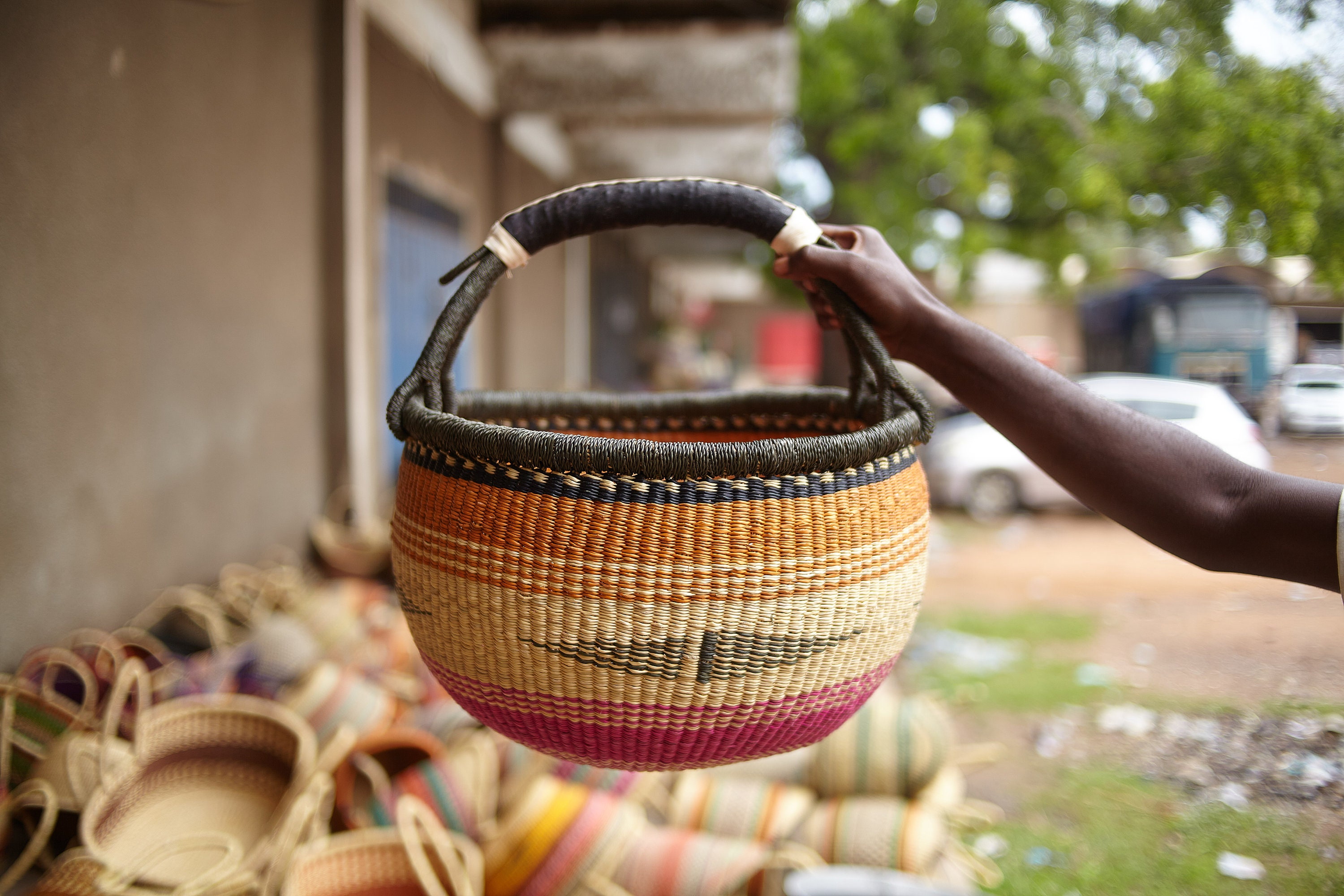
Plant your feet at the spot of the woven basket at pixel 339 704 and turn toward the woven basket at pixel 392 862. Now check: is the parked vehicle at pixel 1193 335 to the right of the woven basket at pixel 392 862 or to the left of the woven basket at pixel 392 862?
left

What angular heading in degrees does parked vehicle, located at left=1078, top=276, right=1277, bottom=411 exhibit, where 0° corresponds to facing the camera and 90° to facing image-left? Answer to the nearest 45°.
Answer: approximately 315°
